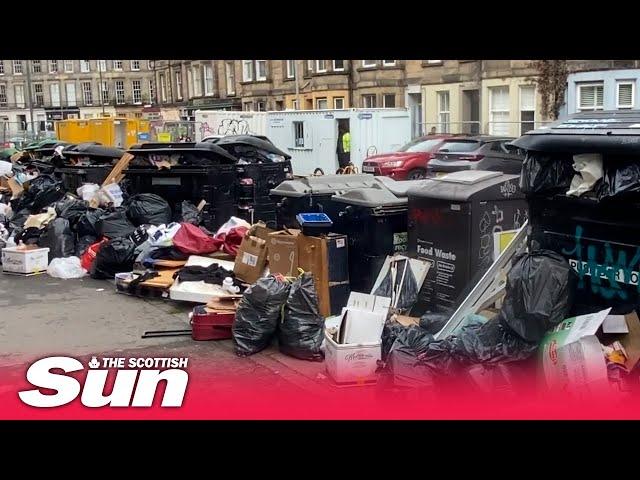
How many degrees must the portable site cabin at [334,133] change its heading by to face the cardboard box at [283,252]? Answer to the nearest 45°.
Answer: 0° — it already faces it

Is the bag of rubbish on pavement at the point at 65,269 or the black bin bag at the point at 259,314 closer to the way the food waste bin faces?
the black bin bag

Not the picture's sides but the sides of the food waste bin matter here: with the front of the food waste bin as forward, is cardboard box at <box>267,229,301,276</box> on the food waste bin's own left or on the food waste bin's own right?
on the food waste bin's own right

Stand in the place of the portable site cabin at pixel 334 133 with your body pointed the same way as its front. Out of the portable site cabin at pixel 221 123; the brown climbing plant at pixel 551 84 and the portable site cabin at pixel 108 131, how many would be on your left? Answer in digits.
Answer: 1

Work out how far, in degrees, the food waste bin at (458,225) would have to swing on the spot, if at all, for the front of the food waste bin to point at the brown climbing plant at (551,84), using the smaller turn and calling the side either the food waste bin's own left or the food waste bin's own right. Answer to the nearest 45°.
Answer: approximately 135° to the food waste bin's own right

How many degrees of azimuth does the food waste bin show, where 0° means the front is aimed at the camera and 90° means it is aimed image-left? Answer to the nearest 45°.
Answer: approximately 45°

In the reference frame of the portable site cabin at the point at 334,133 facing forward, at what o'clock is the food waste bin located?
The food waste bin is roughly at 12 o'clock from the portable site cabin.

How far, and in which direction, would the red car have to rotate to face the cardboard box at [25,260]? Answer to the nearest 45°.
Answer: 0° — it already faces it

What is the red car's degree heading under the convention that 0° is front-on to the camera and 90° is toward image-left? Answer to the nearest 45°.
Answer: approximately 45°

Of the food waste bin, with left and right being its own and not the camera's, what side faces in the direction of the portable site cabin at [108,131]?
right

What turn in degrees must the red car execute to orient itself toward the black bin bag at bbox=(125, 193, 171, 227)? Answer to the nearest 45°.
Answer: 0° — it already faces it
